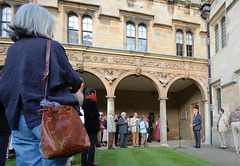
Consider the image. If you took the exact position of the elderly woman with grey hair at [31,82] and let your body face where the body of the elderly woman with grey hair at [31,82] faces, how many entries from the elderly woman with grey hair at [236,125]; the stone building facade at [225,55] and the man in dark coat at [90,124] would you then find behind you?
0

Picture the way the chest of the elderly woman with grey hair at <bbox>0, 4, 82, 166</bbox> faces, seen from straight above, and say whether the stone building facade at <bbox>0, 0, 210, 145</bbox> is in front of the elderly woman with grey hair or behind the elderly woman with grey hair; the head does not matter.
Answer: in front

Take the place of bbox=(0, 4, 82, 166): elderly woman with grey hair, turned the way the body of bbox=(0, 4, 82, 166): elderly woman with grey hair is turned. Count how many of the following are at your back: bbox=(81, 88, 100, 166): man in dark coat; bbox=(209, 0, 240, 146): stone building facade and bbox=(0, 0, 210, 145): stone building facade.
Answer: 0

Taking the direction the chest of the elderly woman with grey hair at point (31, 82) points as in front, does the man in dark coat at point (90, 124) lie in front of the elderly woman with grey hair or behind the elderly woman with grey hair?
in front

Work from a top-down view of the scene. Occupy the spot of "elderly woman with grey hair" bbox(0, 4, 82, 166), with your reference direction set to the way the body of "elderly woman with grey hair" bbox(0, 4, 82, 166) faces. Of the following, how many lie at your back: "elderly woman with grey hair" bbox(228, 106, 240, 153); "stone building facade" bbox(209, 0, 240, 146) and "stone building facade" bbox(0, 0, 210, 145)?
0

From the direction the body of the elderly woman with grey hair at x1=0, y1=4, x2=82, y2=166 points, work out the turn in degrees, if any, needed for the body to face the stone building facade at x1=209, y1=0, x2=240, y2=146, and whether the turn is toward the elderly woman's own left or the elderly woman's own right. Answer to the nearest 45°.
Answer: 0° — they already face it

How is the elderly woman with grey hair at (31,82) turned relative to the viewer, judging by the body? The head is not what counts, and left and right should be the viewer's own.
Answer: facing away from the viewer and to the right of the viewer

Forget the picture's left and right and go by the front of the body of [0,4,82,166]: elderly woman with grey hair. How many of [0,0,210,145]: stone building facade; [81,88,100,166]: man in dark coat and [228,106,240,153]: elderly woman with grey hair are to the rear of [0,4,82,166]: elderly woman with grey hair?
0
